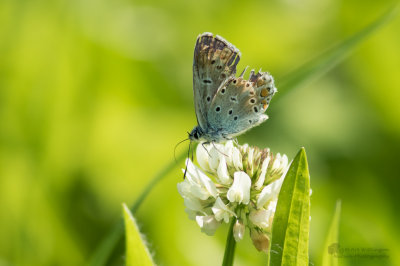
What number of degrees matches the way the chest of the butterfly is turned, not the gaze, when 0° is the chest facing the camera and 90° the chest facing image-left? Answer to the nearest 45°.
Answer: approximately 90°
